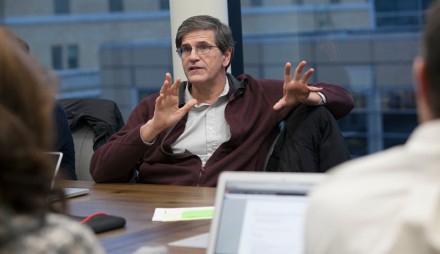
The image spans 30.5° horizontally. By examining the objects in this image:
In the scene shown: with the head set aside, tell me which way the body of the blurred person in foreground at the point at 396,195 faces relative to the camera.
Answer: away from the camera

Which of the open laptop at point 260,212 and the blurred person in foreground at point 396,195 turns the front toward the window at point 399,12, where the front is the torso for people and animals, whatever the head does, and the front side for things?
the blurred person in foreground

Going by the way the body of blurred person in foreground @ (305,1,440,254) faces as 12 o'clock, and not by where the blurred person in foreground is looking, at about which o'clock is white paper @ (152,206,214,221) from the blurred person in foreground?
The white paper is roughly at 11 o'clock from the blurred person in foreground.

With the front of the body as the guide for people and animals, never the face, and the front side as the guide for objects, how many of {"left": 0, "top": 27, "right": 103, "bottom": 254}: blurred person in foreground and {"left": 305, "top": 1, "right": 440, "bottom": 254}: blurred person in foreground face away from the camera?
2

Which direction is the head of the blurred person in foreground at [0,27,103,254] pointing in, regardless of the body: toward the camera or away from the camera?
away from the camera

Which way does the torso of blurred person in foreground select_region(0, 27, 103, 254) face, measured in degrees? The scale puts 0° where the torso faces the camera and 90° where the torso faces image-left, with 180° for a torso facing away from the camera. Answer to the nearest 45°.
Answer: approximately 180°

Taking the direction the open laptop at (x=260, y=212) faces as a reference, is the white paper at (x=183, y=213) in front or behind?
behind

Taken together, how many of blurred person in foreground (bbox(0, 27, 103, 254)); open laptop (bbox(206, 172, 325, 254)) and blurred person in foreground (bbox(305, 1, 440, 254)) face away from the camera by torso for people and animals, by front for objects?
2

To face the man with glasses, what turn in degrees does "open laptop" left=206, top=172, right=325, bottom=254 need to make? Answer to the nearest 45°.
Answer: approximately 180°

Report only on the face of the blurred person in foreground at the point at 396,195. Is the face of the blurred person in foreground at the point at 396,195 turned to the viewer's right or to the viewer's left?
to the viewer's left
